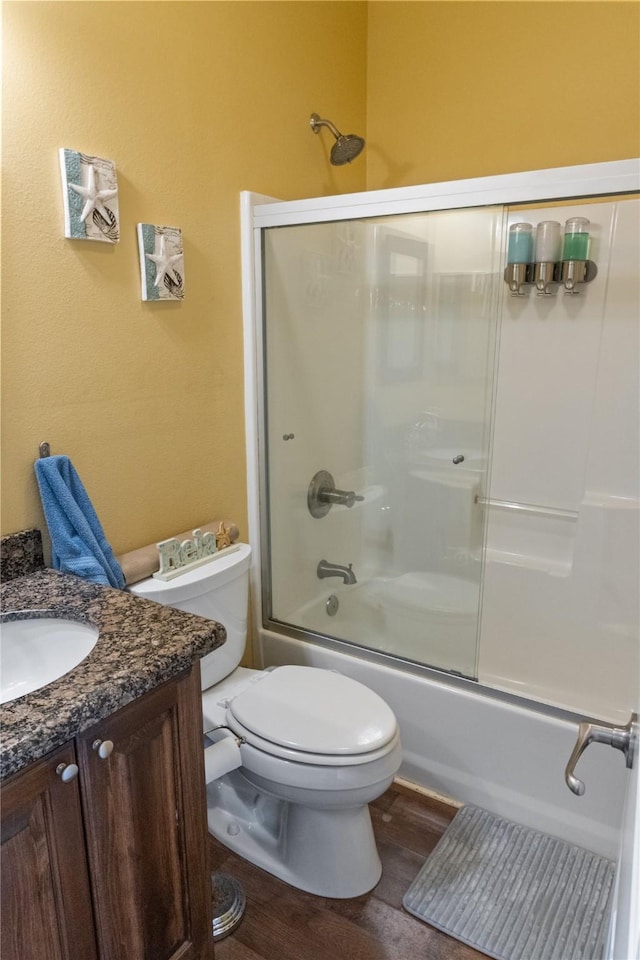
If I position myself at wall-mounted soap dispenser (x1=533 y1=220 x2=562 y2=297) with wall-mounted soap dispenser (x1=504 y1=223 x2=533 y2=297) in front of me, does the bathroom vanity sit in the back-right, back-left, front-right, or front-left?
front-left

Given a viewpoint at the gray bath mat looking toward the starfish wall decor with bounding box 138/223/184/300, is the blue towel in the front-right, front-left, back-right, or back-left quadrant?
front-left

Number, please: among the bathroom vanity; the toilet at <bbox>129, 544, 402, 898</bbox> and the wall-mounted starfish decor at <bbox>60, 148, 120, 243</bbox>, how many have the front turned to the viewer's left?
0

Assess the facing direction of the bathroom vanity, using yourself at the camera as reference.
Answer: facing the viewer and to the right of the viewer

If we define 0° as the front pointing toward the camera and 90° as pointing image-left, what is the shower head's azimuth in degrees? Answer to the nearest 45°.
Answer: approximately 315°

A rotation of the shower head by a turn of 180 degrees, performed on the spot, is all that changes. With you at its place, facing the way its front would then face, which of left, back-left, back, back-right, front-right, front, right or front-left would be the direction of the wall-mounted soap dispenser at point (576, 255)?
back-right

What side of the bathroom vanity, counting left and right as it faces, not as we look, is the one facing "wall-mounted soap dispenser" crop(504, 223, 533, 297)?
left

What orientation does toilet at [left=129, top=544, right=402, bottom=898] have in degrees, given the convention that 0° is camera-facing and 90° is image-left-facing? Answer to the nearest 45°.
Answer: approximately 315°

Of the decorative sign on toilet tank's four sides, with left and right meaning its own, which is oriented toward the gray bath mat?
front
